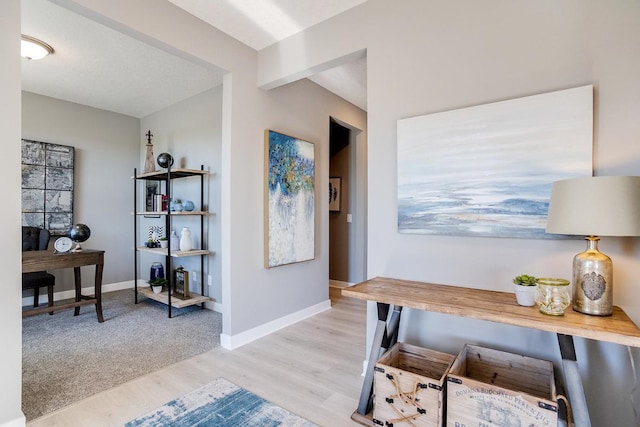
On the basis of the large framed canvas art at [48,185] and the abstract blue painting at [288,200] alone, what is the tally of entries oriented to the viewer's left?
0

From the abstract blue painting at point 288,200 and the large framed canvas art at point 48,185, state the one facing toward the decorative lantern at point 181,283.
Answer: the large framed canvas art

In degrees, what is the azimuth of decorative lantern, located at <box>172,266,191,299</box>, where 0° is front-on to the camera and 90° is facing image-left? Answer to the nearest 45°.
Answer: approximately 45°

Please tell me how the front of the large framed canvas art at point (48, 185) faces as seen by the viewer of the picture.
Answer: facing the viewer and to the right of the viewer

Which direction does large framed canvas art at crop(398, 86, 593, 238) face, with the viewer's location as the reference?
facing the viewer and to the left of the viewer

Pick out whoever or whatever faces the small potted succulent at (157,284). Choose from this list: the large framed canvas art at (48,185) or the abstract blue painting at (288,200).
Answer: the large framed canvas art

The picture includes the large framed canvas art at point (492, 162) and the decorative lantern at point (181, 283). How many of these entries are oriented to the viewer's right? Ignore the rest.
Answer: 0

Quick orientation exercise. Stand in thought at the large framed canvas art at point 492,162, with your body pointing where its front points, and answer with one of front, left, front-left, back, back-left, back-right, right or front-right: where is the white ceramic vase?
front-right

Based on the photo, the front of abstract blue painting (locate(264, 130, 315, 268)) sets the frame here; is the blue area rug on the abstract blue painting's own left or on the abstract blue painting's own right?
on the abstract blue painting's own right

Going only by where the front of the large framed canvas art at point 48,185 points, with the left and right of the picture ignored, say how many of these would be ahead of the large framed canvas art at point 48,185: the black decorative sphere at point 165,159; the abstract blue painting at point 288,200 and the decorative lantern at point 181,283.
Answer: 3
